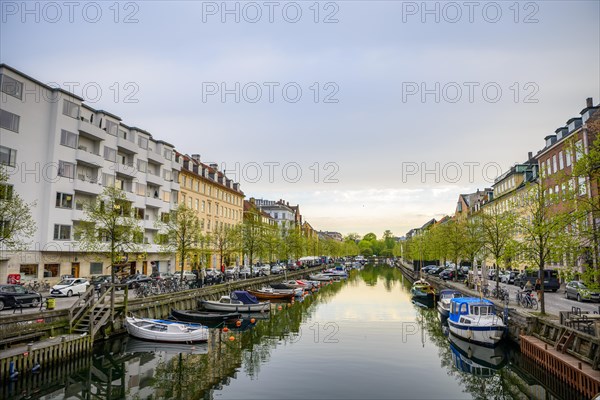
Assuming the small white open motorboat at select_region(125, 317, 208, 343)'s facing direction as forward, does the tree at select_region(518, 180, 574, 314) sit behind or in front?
behind

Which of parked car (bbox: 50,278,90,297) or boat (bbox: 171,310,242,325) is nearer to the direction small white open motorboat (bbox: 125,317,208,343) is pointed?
the parked car

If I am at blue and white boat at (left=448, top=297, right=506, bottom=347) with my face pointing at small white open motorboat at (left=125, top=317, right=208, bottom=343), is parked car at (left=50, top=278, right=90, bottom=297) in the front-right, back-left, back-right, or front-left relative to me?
front-right

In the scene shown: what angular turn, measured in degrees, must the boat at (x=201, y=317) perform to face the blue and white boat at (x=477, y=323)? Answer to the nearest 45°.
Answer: approximately 135° to its left

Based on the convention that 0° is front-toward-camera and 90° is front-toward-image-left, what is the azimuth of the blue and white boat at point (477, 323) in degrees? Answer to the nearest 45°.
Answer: approximately 315°

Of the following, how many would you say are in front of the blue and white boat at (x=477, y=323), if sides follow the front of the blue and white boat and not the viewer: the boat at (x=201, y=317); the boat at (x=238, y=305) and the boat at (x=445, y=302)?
0

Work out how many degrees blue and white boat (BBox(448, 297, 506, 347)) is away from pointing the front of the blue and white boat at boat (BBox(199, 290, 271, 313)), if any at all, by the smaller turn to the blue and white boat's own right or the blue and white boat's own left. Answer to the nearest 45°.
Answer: approximately 135° to the blue and white boat's own right

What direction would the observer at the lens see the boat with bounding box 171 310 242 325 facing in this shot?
facing to the left of the viewer

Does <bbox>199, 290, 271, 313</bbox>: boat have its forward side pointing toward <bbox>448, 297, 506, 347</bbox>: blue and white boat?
no

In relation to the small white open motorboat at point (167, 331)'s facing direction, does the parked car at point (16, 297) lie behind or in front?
in front

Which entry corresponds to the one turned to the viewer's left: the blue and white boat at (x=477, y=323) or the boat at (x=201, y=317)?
the boat

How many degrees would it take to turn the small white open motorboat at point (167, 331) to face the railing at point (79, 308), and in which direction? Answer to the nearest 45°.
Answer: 0° — it already faces it

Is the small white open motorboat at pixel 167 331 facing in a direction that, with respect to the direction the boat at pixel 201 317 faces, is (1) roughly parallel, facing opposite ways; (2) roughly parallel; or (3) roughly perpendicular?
roughly parallel

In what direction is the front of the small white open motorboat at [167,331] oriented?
to the viewer's left

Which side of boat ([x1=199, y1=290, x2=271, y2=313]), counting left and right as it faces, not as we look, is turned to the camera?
left

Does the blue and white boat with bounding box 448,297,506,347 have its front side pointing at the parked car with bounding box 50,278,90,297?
no
